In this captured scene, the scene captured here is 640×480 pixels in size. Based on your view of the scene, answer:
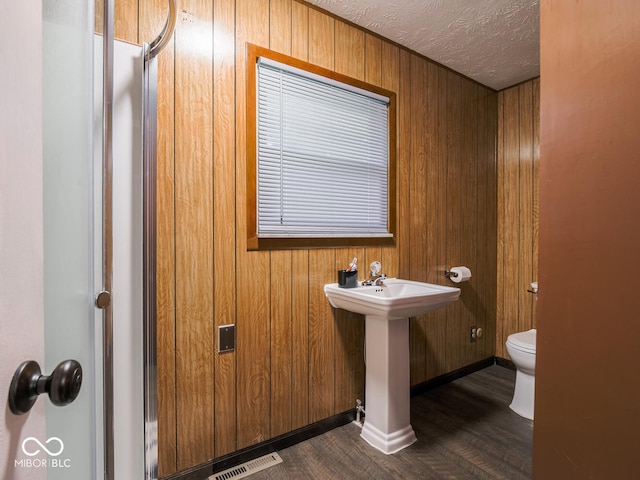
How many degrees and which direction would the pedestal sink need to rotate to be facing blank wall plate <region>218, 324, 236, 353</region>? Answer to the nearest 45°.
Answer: approximately 90° to its right

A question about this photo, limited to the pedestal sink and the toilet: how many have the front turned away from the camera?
0

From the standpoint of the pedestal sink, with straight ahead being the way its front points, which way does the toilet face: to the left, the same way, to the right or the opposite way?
to the right

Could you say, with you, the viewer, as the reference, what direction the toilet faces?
facing the viewer and to the left of the viewer

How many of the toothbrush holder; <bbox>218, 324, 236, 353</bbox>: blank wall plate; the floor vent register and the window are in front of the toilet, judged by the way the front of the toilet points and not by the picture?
4

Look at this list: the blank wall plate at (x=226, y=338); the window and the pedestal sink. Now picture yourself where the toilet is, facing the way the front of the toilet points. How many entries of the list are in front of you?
3

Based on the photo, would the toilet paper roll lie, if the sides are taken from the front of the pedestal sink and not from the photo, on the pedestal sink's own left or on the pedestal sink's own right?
on the pedestal sink's own left

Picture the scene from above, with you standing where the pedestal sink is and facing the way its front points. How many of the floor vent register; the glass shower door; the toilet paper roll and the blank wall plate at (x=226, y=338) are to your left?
1

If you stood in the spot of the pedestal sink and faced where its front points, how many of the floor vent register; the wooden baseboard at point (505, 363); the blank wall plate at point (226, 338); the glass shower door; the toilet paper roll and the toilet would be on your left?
3

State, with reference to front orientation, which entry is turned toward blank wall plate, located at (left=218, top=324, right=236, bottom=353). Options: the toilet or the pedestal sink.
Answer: the toilet

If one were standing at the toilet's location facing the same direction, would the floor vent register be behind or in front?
in front

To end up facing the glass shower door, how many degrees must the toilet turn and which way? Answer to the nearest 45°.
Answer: approximately 45° to its left

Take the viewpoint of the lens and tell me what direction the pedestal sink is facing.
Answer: facing the viewer and to the right of the viewer

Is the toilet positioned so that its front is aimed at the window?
yes

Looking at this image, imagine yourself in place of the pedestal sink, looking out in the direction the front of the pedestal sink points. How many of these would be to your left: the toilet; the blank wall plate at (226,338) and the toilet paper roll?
2

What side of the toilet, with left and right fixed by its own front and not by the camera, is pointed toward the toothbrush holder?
front

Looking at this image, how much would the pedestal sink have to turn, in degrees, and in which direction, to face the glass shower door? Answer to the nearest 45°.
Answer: approximately 90° to its right
